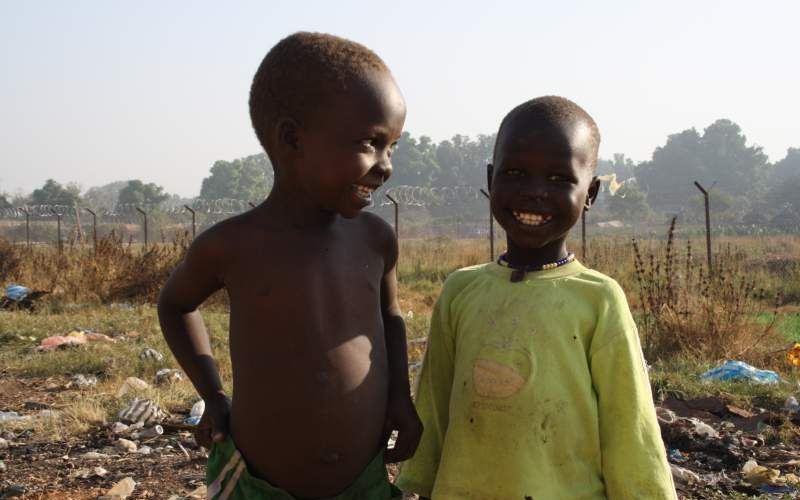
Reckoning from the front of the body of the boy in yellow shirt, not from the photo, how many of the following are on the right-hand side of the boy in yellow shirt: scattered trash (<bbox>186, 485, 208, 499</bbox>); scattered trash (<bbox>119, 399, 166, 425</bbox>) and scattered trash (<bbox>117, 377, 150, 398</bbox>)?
3

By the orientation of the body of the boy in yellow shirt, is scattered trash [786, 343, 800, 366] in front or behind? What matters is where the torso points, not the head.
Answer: behind

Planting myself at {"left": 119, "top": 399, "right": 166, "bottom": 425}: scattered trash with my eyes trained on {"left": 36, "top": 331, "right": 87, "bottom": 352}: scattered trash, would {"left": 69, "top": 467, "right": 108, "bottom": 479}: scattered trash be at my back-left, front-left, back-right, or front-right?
back-left

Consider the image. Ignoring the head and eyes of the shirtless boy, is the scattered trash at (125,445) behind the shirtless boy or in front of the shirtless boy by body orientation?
behind

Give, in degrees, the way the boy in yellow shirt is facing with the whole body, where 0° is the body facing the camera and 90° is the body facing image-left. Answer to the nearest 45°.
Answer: approximately 45°

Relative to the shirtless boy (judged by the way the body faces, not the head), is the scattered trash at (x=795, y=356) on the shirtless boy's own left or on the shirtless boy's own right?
on the shirtless boy's own left

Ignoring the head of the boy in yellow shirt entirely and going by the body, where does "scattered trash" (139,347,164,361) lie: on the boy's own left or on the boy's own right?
on the boy's own right

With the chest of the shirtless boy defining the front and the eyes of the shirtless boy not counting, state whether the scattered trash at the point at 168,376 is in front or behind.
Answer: behind

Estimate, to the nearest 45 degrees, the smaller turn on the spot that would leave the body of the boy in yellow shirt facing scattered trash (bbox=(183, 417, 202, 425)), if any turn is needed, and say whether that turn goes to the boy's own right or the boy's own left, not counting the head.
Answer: approximately 90° to the boy's own right

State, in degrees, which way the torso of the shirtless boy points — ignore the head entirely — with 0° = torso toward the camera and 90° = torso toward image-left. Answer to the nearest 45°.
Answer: approximately 315°

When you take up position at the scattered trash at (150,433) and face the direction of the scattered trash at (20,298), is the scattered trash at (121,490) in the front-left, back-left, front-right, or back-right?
back-left
